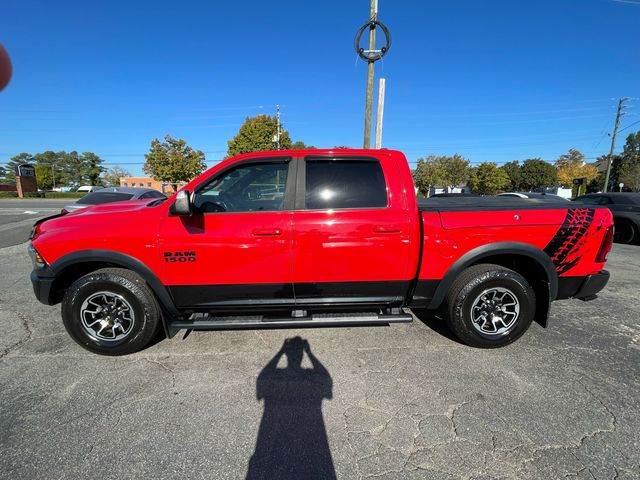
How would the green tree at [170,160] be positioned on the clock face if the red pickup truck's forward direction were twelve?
The green tree is roughly at 2 o'clock from the red pickup truck.

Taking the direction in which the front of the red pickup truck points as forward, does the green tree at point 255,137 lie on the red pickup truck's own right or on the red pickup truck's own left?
on the red pickup truck's own right

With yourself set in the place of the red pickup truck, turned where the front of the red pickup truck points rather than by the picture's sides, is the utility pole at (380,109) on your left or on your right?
on your right

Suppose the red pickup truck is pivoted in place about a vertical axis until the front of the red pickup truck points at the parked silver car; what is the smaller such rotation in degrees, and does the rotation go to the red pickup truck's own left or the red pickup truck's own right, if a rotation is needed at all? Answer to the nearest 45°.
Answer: approximately 45° to the red pickup truck's own right

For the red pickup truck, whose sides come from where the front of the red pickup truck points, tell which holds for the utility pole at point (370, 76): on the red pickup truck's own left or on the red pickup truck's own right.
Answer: on the red pickup truck's own right

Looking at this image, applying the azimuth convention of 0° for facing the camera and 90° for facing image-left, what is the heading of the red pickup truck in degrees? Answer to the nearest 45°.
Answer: approximately 90°

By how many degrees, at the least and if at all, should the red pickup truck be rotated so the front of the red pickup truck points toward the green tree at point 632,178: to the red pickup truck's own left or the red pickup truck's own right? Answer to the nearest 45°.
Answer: approximately 135° to the red pickup truck's own right

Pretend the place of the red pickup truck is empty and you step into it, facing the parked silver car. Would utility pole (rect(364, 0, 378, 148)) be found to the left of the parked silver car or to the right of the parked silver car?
right
